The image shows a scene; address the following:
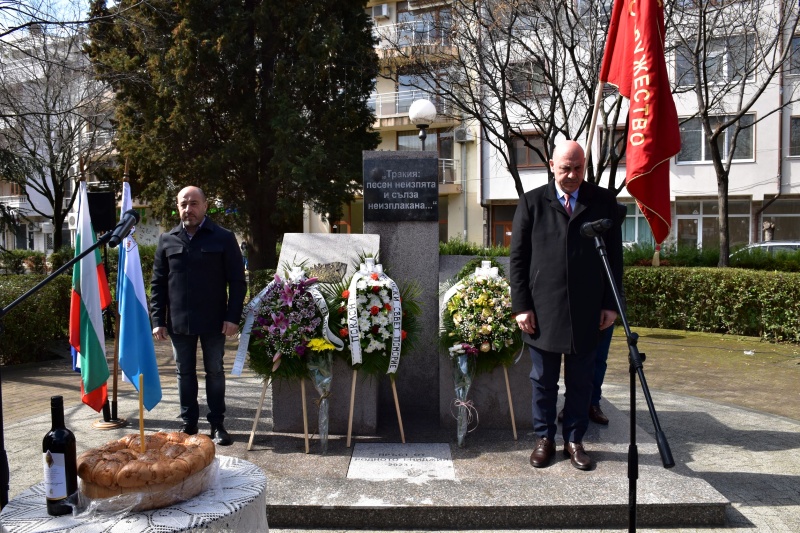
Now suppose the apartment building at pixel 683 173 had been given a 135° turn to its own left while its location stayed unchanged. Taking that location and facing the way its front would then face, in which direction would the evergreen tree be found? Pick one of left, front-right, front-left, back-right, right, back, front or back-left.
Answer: back

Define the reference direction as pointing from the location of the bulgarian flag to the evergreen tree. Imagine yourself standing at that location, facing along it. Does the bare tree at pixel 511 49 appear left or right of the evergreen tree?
right

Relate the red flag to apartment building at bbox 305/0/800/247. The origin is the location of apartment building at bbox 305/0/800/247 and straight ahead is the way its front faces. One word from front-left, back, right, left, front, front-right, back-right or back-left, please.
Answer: front

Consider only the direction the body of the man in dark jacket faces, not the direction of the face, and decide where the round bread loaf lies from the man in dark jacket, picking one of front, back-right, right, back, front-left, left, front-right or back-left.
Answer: front

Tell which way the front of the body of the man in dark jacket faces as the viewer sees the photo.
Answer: toward the camera

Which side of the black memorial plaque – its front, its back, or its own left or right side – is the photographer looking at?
front

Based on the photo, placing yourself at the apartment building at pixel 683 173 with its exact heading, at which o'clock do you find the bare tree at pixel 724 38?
The bare tree is roughly at 12 o'clock from the apartment building.

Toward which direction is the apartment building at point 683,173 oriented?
toward the camera

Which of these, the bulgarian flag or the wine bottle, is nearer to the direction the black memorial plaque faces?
the wine bottle

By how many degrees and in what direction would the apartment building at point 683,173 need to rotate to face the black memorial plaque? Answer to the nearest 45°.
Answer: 0° — it already faces it

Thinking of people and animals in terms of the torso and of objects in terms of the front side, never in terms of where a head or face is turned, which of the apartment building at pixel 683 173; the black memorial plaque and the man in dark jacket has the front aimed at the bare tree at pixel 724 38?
the apartment building

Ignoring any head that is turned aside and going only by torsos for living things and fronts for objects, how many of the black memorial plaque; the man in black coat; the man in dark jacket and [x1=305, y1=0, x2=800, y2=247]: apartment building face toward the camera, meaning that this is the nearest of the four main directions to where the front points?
4

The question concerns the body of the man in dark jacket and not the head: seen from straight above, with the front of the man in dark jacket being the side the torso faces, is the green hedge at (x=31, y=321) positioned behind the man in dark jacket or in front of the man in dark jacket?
behind
